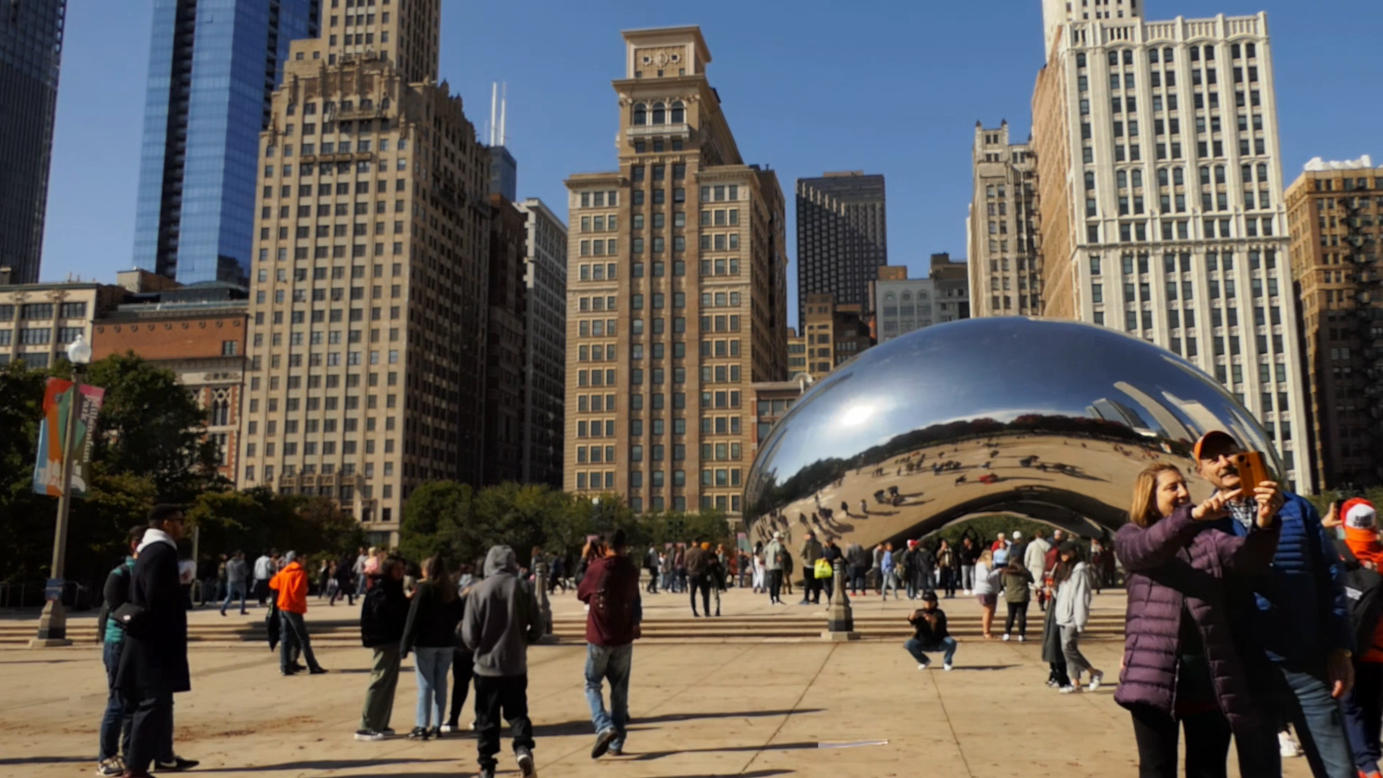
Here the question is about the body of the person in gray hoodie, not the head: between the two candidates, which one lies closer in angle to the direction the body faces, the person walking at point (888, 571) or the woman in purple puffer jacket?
the person walking

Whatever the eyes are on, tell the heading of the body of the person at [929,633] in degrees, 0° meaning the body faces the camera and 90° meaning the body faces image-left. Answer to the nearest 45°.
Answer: approximately 0°

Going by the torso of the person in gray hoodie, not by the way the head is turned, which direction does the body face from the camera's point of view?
away from the camera

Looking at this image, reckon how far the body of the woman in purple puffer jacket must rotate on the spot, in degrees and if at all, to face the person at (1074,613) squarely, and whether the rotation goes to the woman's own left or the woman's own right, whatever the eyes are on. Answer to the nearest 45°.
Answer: approximately 135° to the woman's own left

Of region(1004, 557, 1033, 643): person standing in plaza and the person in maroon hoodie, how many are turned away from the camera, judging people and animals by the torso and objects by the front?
2

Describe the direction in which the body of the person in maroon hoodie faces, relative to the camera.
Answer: away from the camera

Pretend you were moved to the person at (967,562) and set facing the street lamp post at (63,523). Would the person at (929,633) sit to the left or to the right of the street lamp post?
left

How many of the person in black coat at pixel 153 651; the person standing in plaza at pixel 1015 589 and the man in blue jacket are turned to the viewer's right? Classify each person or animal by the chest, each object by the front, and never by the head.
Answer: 1

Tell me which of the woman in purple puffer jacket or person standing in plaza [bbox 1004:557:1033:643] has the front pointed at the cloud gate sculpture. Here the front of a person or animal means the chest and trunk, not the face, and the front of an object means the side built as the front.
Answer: the person standing in plaza

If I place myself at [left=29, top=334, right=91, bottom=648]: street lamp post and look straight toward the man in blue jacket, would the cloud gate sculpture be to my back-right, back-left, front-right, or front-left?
front-left

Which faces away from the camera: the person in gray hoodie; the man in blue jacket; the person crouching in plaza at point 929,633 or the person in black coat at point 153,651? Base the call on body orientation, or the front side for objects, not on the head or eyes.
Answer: the person in gray hoodie

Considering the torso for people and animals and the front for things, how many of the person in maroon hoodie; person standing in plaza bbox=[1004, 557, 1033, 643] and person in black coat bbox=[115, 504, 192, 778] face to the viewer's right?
1

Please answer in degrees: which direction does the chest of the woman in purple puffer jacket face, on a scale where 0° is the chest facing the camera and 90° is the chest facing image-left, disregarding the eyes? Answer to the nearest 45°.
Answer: approximately 315°

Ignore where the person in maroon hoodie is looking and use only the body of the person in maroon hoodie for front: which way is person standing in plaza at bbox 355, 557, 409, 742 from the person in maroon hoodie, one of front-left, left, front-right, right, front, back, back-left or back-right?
front-left

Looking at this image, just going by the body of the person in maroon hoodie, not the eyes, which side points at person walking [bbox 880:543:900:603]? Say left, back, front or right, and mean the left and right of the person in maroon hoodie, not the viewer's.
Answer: front

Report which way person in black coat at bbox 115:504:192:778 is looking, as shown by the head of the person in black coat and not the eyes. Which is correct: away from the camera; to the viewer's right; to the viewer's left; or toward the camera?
to the viewer's right
